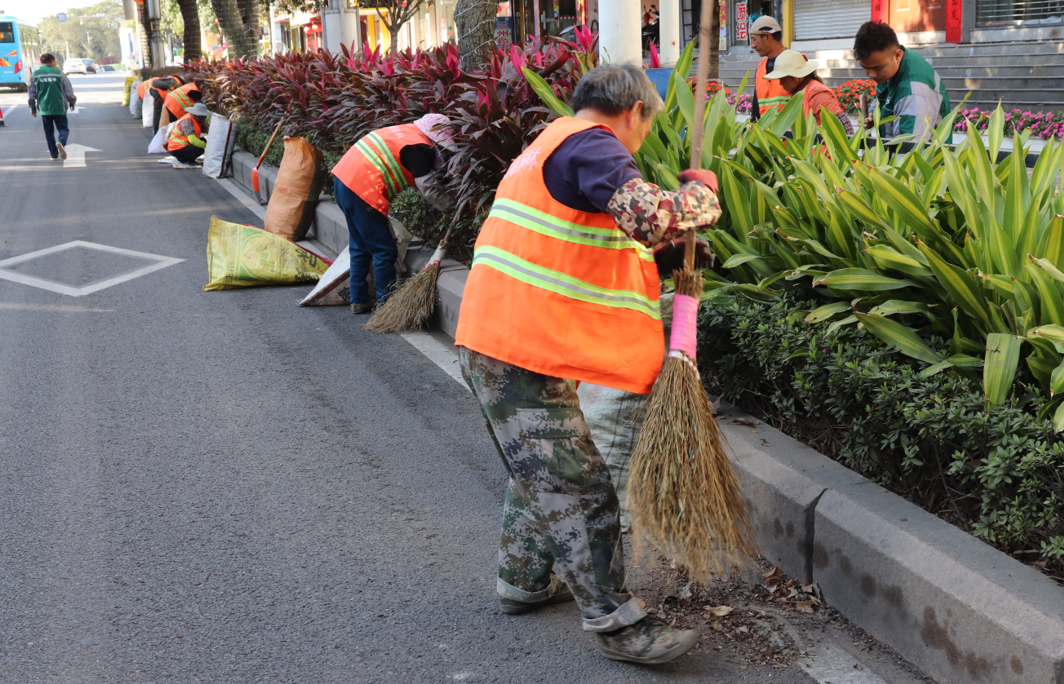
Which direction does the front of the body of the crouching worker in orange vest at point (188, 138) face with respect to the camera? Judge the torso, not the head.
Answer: to the viewer's right

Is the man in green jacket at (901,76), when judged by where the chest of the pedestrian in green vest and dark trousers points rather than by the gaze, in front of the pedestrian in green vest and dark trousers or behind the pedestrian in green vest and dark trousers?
behind

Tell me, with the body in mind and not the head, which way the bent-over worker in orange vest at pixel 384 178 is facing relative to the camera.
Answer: to the viewer's right

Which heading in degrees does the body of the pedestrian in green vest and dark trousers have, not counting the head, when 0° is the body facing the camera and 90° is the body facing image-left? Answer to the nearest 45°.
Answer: approximately 180°

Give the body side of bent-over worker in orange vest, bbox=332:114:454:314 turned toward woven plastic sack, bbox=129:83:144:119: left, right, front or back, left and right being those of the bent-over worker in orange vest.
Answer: left

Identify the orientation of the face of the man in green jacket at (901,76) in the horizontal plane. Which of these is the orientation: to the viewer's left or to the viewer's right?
to the viewer's left

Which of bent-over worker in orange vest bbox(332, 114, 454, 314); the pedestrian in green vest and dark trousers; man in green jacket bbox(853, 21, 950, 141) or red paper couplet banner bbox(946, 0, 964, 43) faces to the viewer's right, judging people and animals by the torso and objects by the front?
the bent-over worker in orange vest

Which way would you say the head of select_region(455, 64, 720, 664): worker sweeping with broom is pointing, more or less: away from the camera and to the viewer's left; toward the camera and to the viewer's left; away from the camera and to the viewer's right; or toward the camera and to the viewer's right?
away from the camera and to the viewer's right
